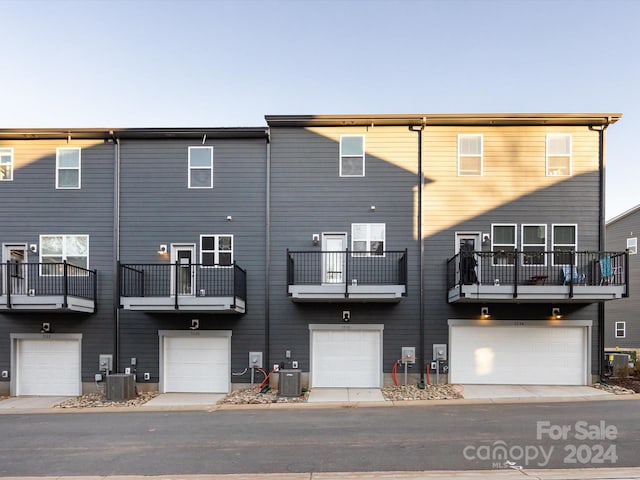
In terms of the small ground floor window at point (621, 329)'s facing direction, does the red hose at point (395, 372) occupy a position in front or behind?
in front

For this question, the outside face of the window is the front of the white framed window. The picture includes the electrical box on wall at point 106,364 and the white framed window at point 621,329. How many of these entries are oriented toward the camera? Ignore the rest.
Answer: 2

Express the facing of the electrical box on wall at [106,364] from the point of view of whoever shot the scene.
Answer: facing the viewer

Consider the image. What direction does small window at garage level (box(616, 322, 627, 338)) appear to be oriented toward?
toward the camera

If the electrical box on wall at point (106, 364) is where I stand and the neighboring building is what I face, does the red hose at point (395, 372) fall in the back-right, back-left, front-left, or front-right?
front-right

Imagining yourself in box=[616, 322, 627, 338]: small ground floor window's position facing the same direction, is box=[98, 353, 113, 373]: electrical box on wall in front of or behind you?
in front
